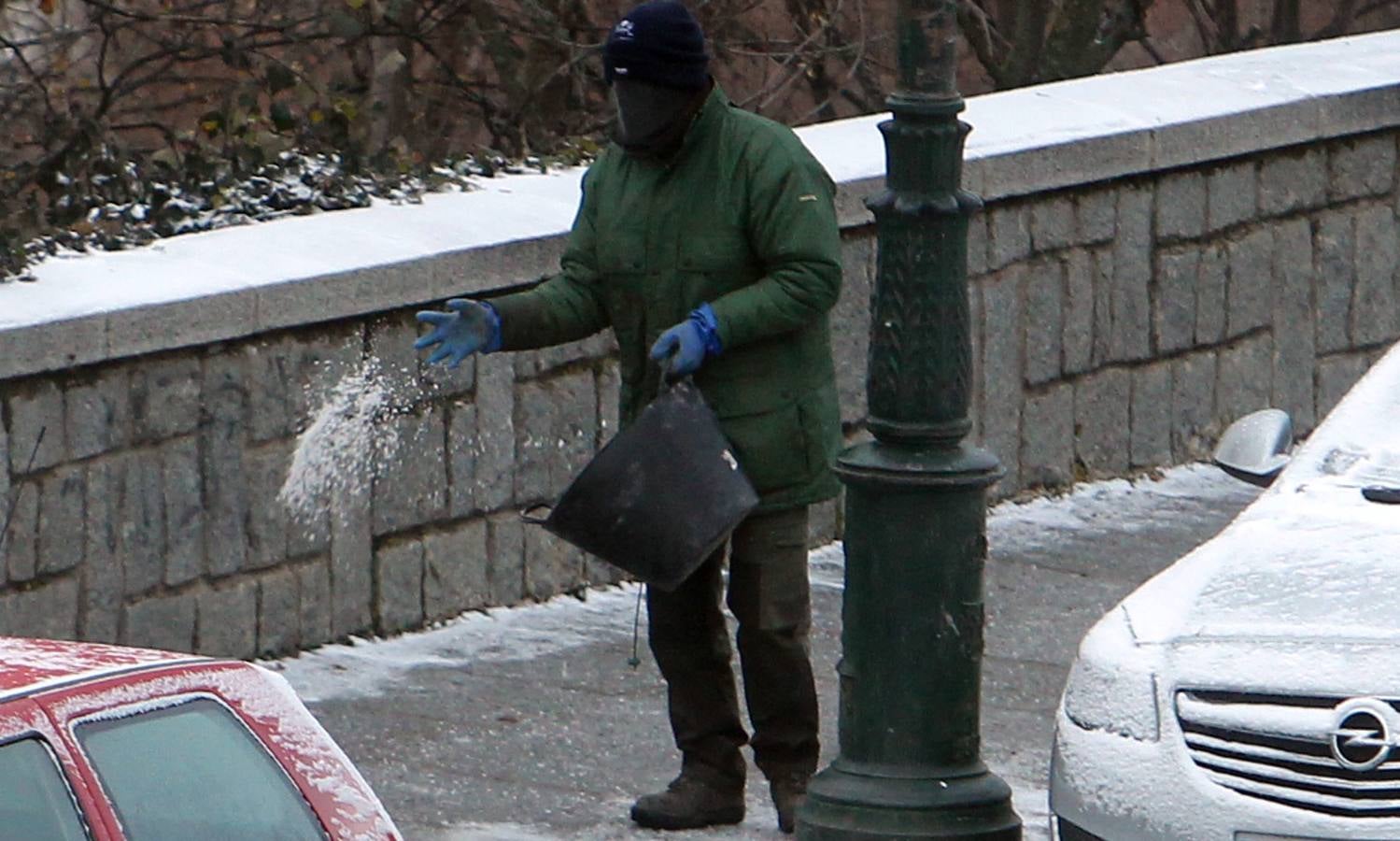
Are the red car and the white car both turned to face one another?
no

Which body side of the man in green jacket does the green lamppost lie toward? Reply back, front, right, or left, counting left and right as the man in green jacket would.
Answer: left

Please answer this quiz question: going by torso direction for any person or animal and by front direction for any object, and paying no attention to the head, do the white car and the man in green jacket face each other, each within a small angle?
no

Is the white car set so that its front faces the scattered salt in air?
no

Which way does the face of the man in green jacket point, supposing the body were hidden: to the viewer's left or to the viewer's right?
to the viewer's left

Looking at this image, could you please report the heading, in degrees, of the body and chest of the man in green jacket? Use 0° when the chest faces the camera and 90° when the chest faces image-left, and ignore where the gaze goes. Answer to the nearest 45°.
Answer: approximately 45°

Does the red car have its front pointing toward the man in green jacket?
no

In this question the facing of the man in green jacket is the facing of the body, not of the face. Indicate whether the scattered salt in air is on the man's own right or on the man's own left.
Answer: on the man's own right

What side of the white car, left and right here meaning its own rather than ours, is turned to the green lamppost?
right

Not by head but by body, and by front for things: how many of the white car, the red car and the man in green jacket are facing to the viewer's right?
0

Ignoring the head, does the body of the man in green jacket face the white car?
no

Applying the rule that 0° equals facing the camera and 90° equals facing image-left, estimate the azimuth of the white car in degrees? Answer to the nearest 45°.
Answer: approximately 45°
